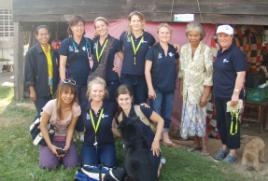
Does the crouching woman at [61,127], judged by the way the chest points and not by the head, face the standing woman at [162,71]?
no

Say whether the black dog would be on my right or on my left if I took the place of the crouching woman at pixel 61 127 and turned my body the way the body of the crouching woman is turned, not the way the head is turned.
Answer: on my left

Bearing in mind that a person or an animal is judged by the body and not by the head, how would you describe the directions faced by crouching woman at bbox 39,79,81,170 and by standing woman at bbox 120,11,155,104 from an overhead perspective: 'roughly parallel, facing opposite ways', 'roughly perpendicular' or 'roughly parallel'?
roughly parallel

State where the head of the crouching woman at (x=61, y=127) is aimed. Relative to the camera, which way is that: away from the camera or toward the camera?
toward the camera

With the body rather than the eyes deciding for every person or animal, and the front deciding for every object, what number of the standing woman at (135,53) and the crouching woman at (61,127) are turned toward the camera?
2

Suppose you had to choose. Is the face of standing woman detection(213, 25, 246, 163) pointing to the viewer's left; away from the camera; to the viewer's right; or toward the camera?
toward the camera

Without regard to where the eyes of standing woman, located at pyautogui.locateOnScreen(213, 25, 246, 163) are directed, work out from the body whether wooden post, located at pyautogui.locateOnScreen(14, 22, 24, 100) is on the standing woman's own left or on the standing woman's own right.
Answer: on the standing woman's own right

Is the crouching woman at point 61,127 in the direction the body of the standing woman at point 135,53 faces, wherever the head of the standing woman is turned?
no

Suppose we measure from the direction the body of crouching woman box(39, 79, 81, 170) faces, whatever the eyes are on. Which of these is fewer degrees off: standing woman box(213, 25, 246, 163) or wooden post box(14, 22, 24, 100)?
the standing woman

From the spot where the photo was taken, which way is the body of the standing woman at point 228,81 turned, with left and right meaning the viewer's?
facing the viewer and to the left of the viewer

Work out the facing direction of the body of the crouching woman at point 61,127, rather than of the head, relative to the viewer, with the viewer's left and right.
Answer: facing the viewer

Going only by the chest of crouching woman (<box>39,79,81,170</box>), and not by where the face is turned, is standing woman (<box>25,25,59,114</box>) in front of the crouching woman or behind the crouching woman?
behind

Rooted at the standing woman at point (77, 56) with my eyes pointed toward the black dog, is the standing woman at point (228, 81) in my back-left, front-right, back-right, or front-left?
front-left

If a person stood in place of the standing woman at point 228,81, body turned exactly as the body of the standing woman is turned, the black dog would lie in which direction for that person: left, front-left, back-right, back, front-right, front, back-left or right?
front

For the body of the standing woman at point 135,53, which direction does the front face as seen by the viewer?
toward the camera

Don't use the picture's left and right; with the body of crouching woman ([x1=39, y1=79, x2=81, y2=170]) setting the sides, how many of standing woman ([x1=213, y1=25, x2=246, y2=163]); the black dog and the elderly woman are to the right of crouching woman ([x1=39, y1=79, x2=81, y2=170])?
0
